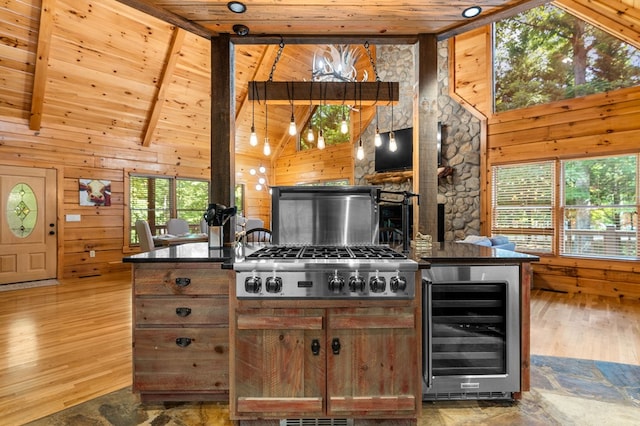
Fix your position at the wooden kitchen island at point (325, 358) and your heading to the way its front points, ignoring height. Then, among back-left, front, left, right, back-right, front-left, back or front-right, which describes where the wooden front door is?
back-right

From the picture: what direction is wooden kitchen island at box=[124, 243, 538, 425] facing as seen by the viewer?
toward the camera

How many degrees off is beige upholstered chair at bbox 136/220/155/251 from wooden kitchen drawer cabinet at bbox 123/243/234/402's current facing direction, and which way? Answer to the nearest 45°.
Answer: approximately 180°

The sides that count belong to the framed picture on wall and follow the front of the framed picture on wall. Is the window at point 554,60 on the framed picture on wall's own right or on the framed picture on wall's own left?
on the framed picture on wall's own left

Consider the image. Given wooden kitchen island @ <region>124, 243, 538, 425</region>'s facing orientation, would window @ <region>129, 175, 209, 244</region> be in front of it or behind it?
behind

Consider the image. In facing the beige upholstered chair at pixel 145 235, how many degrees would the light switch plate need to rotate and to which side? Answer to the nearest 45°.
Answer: approximately 45° to its left

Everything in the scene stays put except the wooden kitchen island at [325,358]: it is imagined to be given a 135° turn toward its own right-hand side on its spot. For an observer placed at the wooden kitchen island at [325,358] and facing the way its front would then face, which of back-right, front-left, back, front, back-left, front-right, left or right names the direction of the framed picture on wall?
front

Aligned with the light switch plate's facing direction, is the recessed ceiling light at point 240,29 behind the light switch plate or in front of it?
in front

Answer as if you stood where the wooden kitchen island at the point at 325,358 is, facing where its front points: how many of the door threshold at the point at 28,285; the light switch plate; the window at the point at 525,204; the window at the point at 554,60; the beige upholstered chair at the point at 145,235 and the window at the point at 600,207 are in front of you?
0

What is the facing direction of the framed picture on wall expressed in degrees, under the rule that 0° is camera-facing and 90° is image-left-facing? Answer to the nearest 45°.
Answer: approximately 0°

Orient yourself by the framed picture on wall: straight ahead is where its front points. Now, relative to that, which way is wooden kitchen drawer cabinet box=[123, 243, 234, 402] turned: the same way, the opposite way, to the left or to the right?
the same way

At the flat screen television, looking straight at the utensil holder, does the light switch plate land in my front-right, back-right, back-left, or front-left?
front-right

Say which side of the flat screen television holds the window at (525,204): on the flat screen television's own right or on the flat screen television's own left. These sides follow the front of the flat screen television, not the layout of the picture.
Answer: on the flat screen television's own left

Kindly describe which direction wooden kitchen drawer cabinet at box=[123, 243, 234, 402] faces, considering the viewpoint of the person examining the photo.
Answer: facing the viewer

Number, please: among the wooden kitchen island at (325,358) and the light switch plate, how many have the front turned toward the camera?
2

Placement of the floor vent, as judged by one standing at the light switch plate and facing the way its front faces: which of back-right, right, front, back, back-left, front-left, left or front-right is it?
front

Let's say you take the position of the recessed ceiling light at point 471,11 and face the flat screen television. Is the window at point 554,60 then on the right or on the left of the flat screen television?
right
